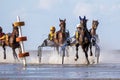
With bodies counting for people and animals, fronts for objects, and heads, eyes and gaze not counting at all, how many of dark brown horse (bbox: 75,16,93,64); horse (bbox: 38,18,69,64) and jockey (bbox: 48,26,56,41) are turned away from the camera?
0

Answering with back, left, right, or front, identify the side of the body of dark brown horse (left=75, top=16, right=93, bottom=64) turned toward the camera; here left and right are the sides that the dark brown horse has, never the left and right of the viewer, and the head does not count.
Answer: front

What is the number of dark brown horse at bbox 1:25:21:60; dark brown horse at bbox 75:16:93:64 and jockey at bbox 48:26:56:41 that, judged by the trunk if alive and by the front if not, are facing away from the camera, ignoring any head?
0

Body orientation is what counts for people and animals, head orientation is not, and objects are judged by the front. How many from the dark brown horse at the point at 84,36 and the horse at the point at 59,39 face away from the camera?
0

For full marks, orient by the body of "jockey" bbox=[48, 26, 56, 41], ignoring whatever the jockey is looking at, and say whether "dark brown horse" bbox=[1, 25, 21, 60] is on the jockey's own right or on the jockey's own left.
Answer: on the jockey's own right

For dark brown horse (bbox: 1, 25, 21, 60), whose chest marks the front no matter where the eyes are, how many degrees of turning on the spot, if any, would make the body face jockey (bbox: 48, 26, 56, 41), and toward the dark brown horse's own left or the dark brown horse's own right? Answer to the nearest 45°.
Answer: approximately 45° to the dark brown horse's own left

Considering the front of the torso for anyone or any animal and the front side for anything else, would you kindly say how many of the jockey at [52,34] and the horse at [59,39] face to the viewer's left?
0

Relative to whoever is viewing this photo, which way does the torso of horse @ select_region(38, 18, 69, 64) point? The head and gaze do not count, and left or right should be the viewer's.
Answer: facing the viewer and to the right of the viewer

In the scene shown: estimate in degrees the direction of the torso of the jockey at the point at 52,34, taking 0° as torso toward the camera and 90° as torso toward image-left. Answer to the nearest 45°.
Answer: approximately 315°

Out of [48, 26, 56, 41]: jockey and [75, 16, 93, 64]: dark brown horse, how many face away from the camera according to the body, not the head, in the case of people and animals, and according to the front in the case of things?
0
